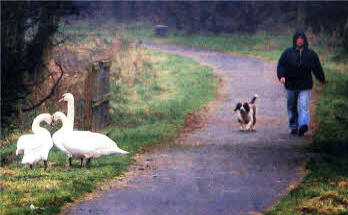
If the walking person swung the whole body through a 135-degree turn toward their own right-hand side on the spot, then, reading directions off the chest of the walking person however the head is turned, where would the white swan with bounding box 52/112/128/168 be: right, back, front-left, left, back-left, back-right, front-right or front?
left

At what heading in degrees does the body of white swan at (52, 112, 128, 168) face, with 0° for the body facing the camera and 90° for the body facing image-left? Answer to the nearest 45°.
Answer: approximately 90°

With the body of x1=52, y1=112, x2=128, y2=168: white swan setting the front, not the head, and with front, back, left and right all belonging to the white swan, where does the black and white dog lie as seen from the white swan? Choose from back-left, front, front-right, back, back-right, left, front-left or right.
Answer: back-right

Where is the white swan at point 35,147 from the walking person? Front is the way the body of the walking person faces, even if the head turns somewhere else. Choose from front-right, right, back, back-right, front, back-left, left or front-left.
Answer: front-right

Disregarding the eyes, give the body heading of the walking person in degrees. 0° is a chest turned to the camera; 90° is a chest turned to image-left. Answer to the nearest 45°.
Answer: approximately 0°

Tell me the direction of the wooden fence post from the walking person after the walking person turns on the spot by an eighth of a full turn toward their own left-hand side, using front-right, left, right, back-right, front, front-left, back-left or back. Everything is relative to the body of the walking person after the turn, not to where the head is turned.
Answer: back-right

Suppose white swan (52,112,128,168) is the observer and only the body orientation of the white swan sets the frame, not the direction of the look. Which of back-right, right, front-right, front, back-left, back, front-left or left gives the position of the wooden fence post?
right
